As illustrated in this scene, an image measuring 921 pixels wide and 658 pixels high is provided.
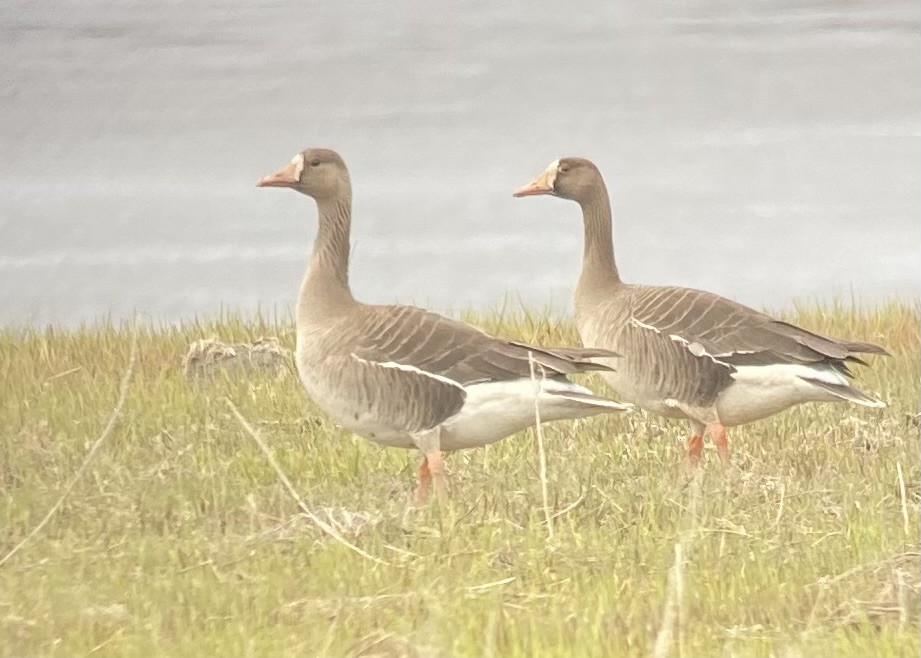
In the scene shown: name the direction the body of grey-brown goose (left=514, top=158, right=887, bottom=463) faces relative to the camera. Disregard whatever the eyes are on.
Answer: to the viewer's left

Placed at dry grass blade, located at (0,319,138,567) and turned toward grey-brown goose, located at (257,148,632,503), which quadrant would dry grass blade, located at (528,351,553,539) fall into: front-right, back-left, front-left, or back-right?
front-right

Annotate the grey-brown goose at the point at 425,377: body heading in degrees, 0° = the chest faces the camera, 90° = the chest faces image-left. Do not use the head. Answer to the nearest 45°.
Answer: approximately 90°

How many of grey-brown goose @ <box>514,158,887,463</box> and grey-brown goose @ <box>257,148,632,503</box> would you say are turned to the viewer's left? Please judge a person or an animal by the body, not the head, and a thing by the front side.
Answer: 2

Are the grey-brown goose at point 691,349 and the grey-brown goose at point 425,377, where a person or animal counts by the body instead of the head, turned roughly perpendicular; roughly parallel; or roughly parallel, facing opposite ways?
roughly parallel

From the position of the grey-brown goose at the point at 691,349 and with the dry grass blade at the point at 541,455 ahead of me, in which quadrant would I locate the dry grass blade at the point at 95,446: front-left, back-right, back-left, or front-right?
front-right

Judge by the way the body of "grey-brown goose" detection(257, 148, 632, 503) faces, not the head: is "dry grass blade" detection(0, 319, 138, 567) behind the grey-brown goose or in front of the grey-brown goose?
in front

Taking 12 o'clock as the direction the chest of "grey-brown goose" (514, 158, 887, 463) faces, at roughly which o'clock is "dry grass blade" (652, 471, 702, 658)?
The dry grass blade is roughly at 9 o'clock from the grey-brown goose.

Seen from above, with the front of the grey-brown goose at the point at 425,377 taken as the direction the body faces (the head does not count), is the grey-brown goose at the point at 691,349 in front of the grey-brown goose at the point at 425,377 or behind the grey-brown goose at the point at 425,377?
behind

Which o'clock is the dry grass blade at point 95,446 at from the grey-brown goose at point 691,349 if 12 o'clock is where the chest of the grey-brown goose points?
The dry grass blade is roughly at 11 o'clock from the grey-brown goose.

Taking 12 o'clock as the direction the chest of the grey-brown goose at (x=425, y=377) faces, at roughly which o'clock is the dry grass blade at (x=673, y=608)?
The dry grass blade is roughly at 8 o'clock from the grey-brown goose.
